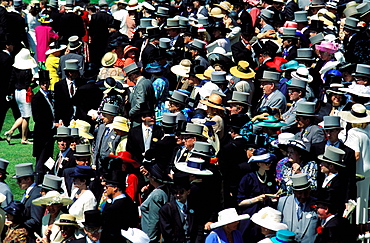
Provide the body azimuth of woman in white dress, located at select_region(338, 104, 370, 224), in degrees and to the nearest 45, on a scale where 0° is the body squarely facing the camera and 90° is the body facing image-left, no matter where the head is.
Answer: approximately 135°

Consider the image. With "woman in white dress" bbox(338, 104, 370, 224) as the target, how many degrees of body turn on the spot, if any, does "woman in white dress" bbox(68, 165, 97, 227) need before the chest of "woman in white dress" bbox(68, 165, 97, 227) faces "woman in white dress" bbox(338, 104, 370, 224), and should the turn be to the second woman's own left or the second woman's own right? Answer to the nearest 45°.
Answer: approximately 135° to the second woman's own left

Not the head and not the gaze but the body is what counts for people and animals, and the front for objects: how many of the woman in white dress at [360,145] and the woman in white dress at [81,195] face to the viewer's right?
0

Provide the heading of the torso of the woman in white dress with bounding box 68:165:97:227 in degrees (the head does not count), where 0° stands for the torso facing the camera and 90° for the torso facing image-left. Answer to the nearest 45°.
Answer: approximately 45°
